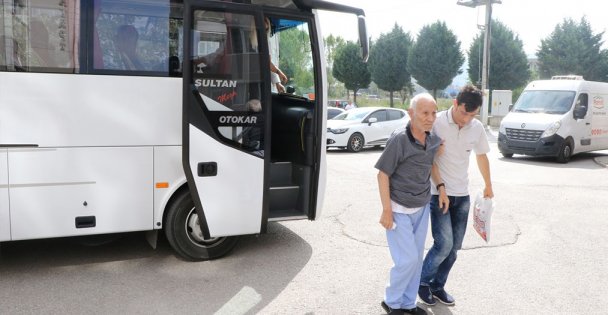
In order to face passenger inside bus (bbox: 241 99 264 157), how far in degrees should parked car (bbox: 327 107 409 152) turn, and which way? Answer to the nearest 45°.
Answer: approximately 45° to its left

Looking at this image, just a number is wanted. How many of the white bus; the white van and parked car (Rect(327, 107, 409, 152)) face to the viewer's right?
1

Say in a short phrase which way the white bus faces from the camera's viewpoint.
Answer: facing to the right of the viewer

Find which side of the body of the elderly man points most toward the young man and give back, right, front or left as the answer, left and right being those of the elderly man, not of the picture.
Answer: left

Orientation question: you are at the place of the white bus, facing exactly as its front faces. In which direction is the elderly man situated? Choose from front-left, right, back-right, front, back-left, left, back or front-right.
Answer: front-right

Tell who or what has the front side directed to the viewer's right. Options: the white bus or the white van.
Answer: the white bus

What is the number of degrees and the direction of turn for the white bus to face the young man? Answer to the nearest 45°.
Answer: approximately 45° to its right

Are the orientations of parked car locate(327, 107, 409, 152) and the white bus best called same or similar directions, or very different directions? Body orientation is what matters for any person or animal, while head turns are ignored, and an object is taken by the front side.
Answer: very different directions

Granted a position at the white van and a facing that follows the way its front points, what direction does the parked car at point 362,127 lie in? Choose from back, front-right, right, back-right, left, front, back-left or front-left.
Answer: front-right

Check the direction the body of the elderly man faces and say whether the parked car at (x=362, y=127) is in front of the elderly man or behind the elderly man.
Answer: behind

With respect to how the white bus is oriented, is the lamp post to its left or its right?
on its left

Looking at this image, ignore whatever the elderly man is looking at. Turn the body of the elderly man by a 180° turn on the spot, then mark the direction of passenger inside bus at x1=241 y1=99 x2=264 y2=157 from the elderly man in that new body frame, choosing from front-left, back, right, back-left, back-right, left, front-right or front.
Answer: front

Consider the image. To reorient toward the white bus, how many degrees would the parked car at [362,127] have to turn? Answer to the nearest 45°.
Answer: approximately 45° to its left

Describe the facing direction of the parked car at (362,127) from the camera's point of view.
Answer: facing the viewer and to the left of the viewer

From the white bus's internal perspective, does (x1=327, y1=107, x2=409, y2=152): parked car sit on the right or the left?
on its left

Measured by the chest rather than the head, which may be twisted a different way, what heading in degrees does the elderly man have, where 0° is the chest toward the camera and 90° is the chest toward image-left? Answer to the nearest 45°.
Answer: approximately 315°

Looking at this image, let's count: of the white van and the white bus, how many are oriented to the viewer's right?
1

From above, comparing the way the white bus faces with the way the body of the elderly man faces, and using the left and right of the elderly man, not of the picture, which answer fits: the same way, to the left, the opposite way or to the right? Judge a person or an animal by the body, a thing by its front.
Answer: to the left
